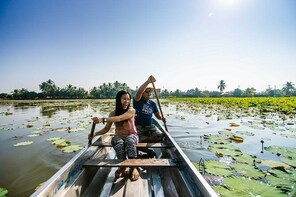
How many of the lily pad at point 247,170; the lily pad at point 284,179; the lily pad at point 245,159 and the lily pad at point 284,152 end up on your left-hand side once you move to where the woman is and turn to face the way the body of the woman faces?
4

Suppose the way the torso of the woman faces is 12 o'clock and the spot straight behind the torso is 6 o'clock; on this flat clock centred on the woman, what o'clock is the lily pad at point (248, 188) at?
The lily pad is roughly at 10 o'clock from the woman.

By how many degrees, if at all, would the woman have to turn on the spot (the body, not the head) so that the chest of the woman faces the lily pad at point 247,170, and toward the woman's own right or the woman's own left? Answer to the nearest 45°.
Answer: approximately 90° to the woman's own left

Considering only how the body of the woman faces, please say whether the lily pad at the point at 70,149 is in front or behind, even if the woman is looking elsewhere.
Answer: behind

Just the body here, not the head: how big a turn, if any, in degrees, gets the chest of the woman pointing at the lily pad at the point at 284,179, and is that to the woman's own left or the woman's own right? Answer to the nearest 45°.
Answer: approximately 90° to the woman's own left

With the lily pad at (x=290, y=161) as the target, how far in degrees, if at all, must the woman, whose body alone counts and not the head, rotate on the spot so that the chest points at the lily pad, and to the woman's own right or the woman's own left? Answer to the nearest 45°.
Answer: approximately 90° to the woman's own left

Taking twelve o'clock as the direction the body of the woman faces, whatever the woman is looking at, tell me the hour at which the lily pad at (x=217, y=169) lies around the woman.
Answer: The lily pad is roughly at 9 o'clock from the woman.

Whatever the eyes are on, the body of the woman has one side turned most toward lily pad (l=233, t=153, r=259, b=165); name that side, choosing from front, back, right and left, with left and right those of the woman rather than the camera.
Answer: left

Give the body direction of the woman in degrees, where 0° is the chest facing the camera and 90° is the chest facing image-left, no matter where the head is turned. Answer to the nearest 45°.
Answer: approximately 0°
